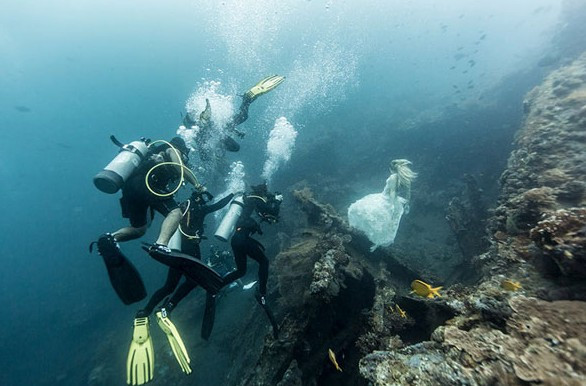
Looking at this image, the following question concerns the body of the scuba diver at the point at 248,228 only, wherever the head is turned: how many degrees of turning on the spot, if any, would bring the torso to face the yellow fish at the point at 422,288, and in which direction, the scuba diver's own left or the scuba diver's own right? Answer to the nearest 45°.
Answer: approximately 45° to the scuba diver's own right

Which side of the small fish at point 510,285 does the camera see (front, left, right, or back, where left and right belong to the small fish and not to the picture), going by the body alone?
left

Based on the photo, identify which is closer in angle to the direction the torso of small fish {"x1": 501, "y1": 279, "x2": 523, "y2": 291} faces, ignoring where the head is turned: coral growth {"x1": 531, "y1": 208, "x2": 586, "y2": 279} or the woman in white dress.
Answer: the woman in white dress

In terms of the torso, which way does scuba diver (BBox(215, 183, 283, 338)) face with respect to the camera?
to the viewer's right

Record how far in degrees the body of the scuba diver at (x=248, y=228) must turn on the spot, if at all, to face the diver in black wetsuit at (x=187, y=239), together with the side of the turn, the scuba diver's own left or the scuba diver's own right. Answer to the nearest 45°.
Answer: approximately 180°

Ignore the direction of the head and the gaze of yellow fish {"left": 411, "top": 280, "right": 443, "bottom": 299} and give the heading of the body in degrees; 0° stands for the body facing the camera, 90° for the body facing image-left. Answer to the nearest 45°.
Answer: approximately 90°

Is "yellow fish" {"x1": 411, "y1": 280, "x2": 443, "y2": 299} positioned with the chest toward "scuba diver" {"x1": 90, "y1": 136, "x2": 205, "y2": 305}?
yes

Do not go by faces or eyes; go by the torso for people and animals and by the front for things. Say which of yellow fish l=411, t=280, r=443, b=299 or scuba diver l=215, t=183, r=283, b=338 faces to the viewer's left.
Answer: the yellow fish
